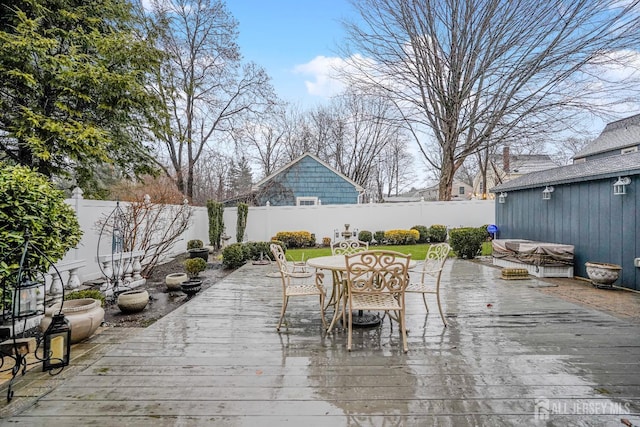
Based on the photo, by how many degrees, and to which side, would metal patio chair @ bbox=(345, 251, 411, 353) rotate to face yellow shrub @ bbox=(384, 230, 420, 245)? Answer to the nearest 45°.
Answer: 0° — it already faces it

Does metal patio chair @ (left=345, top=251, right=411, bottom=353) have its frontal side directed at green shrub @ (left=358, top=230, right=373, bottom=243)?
yes

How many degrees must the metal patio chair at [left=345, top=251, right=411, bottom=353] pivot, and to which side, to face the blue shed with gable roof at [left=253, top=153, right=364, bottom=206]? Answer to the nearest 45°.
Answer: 0° — it already faces it

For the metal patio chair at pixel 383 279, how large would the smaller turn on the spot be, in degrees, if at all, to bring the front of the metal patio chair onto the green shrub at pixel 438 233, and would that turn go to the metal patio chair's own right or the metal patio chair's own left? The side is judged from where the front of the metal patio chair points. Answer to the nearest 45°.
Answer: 0° — it already faces it

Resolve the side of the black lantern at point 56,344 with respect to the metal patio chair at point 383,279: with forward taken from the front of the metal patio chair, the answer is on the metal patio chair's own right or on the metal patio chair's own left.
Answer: on the metal patio chair's own left

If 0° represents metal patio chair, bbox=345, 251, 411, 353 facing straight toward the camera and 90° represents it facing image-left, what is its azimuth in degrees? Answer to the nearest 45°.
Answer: approximately 180°

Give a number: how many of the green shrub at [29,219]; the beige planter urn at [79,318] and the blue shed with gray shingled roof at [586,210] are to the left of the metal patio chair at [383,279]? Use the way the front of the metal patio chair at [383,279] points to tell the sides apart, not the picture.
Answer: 2

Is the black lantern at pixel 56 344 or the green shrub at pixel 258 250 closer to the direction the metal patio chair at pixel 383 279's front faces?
the green shrub

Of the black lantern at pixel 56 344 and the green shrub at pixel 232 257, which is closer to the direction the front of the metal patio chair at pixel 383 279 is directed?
the green shrub
